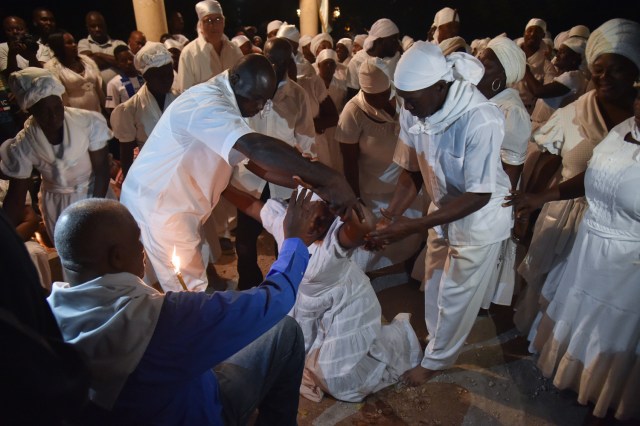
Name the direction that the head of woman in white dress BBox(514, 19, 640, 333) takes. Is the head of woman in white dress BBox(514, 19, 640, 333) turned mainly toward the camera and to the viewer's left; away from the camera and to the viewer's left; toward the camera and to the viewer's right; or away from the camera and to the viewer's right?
toward the camera and to the viewer's left

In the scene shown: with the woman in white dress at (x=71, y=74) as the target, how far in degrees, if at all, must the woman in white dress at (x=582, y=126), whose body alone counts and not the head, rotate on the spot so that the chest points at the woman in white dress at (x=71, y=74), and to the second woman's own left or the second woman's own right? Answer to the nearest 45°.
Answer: approximately 45° to the second woman's own right

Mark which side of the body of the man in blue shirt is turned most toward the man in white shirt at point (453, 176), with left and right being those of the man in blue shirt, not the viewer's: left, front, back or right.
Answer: front

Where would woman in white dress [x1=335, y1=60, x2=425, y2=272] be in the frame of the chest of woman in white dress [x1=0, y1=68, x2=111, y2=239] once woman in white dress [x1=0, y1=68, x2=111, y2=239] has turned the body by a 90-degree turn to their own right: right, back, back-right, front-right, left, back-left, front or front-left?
back

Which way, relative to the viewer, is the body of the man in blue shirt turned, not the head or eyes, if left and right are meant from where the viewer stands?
facing away from the viewer and to the right of the viewer

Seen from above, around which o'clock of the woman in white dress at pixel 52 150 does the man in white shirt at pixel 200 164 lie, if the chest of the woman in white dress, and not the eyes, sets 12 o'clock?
The man in white shirt is roughly at 11 o'clock from the woman in white dress.

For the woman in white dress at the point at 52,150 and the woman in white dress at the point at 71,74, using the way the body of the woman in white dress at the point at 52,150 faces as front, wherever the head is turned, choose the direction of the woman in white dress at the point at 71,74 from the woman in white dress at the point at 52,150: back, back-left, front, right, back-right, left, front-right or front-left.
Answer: back

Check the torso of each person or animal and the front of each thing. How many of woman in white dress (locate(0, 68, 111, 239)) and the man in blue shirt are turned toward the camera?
1

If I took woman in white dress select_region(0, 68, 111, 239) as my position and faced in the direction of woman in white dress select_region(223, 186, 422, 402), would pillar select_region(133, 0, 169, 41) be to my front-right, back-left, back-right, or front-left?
back-left

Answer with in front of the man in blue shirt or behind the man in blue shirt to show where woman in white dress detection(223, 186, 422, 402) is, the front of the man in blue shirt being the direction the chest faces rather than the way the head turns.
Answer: in front

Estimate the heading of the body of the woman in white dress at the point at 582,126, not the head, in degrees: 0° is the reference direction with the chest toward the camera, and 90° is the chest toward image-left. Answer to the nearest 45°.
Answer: approximately 45°

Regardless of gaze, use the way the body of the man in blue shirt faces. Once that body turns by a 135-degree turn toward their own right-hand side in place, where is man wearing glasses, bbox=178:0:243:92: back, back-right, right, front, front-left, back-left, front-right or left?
back
